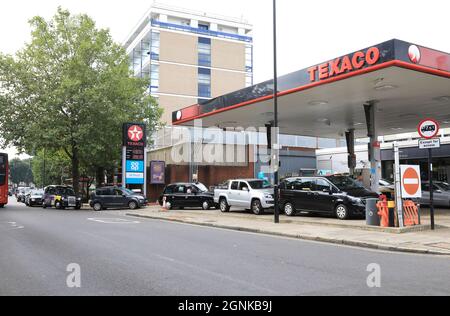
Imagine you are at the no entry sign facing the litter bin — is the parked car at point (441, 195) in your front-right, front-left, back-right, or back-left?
back-right

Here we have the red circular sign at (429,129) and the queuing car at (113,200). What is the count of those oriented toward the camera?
1

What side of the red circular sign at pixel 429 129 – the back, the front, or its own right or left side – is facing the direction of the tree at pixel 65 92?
right

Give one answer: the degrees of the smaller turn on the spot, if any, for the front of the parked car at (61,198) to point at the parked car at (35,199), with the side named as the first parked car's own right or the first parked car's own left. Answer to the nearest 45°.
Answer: approximately 135° to the first parked car's own left

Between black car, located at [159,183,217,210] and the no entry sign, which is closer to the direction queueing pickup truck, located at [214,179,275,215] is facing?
the no entry sign

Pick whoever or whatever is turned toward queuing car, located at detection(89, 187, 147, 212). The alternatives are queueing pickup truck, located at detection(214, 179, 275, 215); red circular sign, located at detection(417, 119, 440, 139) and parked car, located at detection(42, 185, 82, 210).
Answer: parked car, located at detection(42, 185, 82, 210)

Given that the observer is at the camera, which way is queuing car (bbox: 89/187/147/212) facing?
facing to the right of the viewer
